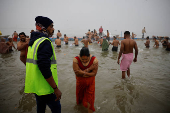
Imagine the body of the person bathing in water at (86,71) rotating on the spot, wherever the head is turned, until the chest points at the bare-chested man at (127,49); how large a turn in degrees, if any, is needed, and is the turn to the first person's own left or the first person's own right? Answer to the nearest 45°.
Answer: approximately 135° to the first person's own left

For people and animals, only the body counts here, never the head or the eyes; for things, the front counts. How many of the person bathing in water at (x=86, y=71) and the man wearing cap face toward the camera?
1

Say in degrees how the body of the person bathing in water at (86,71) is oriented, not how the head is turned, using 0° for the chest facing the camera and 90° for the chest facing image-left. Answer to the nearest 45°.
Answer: approximately 0°

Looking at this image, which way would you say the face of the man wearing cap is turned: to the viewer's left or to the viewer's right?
to the viewer's right

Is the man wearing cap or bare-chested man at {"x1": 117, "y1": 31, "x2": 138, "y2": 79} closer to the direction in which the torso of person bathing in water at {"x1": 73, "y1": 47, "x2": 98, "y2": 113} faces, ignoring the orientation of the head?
the man wearing cap
